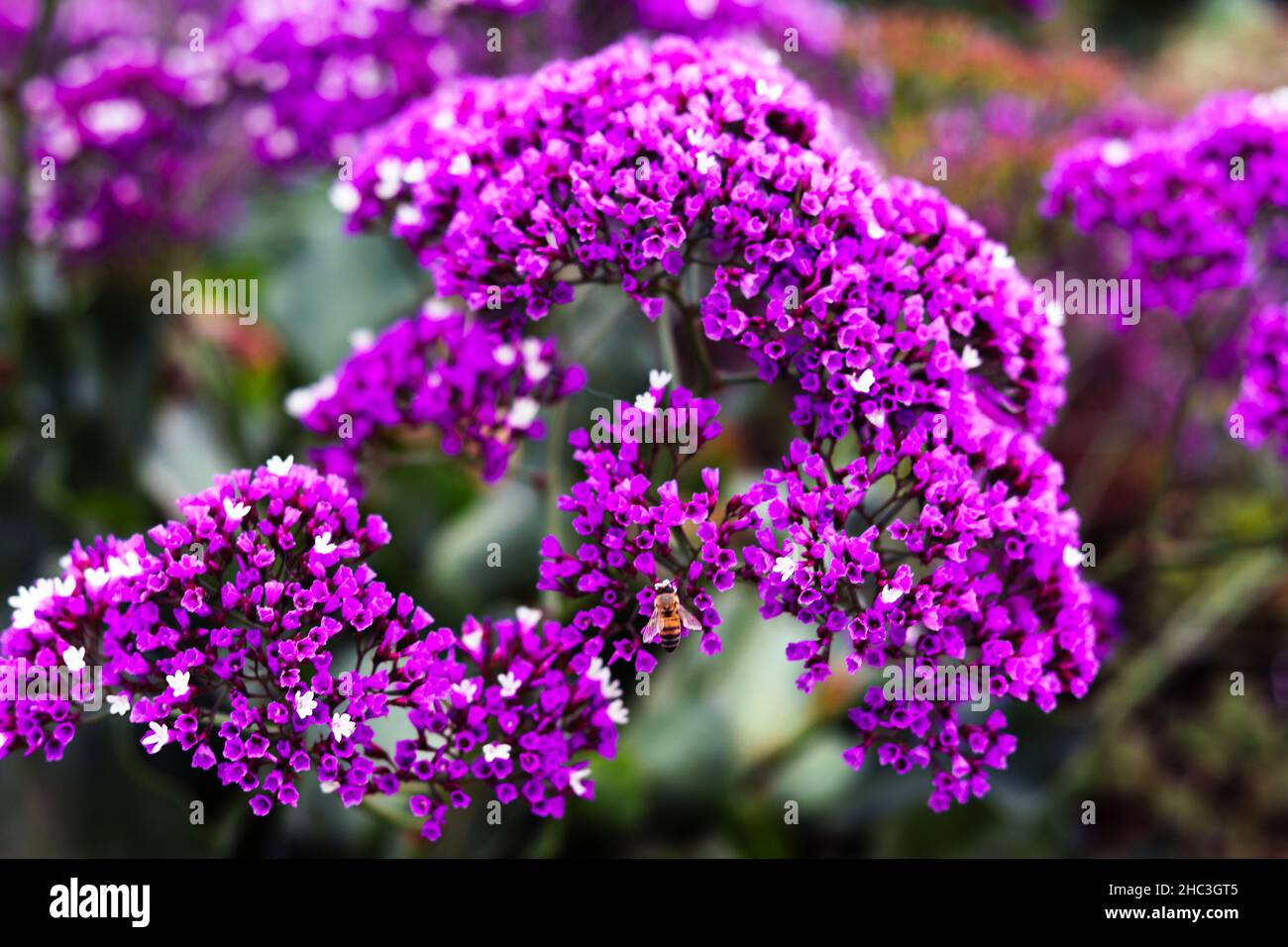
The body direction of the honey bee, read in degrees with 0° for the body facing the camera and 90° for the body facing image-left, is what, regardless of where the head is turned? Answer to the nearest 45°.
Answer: approximately 180°
